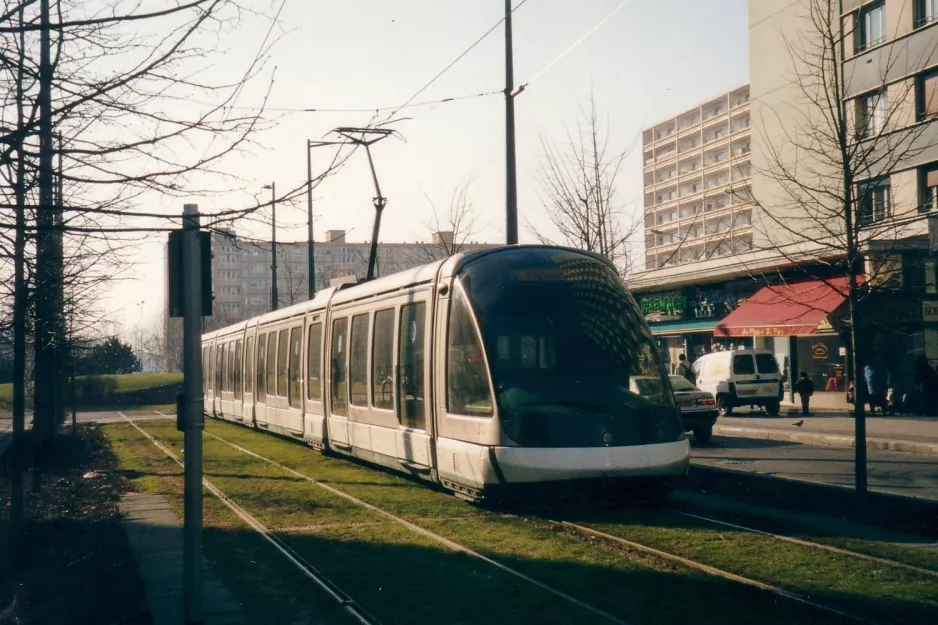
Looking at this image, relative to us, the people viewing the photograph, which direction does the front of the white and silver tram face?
facing the viewer and to the right of the viewer

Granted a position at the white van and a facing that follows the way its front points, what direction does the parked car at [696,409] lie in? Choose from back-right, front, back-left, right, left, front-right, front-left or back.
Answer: back-left

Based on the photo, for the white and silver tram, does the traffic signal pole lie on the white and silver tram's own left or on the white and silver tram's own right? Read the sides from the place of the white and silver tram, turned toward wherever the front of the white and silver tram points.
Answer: on the white and silver tram's own right

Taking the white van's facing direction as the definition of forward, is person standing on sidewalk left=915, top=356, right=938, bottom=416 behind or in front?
behind

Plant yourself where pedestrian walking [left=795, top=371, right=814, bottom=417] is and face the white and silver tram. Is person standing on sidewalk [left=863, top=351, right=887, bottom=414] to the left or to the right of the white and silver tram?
left

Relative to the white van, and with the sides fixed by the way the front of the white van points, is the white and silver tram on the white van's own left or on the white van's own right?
on the white van's own left

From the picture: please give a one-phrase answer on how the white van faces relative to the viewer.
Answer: facing away from the viewer and to the left of the viewer

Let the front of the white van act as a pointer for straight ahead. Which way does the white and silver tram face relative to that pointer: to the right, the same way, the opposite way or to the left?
the opposite way

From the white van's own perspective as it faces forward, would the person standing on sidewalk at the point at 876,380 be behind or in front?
behind

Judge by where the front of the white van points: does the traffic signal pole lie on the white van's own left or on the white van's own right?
on the white van's own left
